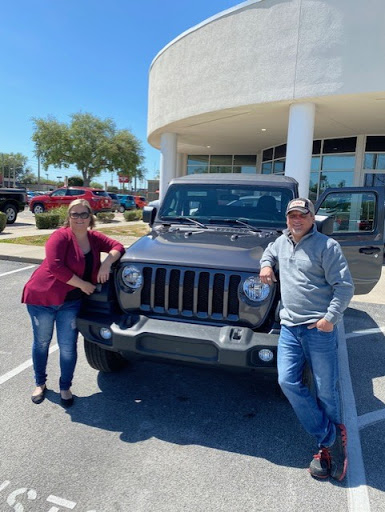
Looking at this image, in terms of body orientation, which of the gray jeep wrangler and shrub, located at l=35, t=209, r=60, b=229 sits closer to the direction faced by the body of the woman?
the gray jeep wrangler

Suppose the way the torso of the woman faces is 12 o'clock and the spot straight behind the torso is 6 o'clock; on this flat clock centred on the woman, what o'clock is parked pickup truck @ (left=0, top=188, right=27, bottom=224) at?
The parked pickup truck is roughly at 7 o'clock from the woman.

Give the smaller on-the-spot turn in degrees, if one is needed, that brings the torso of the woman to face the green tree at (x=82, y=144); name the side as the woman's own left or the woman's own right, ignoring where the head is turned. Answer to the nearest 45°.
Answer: approximately 135° to the woman's own left

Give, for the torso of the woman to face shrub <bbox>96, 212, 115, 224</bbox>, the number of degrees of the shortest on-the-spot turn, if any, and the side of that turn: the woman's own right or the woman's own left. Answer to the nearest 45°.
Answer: approximately 135° to the woman's own left

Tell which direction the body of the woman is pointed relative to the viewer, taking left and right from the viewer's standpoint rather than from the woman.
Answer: facing the viewer and to the right of the viewer

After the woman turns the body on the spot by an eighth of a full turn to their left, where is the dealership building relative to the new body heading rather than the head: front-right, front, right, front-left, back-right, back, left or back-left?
front-left

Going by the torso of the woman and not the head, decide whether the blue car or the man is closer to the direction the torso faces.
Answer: the man

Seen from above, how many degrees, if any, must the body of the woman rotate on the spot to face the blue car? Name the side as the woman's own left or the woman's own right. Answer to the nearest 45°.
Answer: approximately 135° to the woman's own left

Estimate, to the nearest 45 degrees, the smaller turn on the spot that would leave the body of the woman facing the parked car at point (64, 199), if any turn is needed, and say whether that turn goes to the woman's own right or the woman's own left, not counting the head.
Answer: approximately 135° to the woman's own left

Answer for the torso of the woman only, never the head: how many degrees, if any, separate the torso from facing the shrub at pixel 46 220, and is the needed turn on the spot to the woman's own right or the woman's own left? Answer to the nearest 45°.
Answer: approximately 135° to the woman's own left

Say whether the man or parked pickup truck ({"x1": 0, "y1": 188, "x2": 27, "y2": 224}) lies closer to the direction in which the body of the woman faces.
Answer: the man

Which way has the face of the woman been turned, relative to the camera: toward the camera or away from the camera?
toward the camera
